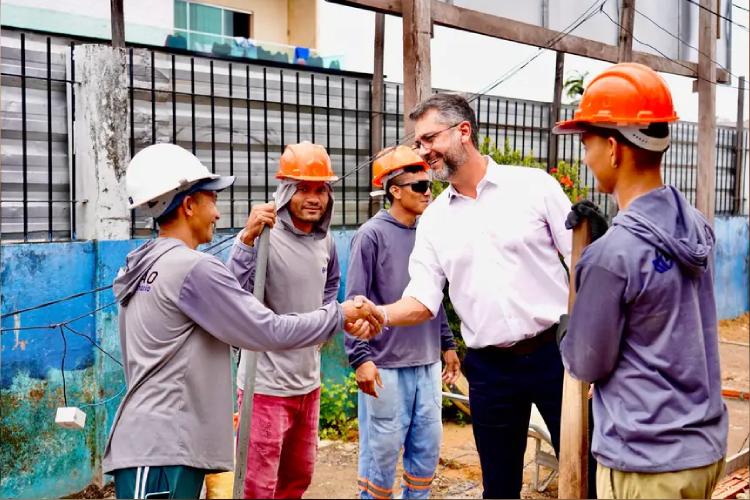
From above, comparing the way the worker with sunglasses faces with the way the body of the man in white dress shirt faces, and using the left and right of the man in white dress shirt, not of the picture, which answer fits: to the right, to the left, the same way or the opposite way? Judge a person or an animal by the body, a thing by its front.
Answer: to the left

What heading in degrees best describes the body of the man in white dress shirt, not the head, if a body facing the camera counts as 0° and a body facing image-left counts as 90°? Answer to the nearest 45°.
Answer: approximately 45°

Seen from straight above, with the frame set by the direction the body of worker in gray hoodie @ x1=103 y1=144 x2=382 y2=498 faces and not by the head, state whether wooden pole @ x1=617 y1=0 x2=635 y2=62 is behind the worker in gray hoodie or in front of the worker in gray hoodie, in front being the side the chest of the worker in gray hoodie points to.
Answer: in front

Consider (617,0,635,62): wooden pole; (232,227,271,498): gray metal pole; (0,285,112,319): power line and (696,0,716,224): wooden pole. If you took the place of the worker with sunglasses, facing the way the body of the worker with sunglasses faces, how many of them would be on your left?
2

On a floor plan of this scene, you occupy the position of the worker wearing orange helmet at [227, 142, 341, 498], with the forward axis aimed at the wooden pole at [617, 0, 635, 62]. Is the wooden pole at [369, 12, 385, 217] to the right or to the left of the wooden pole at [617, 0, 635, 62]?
left

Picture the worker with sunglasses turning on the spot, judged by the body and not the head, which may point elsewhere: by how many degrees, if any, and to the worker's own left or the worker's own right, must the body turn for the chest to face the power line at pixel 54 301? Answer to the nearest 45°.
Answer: approximately 135° to the worker's own right

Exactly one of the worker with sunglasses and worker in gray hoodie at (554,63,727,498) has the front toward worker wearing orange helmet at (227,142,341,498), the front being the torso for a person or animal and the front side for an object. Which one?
the worker in gray hoodie

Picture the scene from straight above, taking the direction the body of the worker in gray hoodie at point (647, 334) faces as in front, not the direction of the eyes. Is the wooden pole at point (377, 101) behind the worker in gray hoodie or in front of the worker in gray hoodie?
in front

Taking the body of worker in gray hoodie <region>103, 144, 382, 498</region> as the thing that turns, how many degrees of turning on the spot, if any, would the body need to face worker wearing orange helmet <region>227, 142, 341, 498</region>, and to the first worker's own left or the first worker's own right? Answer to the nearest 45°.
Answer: approximately 45° to the first worker's own left

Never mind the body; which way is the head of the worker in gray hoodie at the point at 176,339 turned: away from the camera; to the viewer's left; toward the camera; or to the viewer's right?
to the viewer's right

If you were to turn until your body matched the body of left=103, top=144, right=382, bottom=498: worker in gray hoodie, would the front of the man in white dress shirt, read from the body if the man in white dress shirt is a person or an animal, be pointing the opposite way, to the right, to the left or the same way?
the opposite way

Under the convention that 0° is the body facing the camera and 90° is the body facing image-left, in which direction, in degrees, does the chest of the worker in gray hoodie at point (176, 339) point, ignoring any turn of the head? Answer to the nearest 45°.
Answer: approximately 225°

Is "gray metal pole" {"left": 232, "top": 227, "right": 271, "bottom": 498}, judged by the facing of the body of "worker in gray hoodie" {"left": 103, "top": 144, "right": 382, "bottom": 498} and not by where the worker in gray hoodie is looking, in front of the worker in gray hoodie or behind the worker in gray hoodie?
in front

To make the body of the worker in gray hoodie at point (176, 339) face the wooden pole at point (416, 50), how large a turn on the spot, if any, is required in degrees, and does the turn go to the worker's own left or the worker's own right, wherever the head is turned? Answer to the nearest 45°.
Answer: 0° — they already face it

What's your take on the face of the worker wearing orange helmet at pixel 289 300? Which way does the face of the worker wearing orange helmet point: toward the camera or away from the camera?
toward the camera

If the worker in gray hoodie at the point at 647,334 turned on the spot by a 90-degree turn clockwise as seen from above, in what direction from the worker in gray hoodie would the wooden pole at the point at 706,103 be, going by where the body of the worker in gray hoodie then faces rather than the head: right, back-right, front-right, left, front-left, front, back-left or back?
front-left
